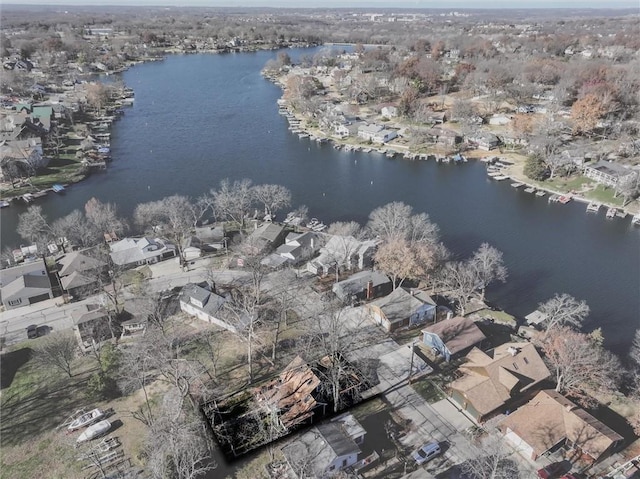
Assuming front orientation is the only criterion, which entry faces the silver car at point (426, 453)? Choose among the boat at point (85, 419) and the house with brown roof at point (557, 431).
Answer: the house with brown roof

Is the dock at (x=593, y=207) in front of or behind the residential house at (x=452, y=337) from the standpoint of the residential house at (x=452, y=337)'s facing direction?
behind

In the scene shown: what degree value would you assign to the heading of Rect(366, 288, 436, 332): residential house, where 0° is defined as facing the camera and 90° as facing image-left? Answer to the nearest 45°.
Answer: approximately 45°

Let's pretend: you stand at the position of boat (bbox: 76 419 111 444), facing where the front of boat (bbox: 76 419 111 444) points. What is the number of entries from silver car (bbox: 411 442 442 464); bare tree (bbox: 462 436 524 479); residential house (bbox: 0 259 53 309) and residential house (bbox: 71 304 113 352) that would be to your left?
2

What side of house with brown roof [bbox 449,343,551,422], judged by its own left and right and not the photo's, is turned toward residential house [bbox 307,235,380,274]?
right

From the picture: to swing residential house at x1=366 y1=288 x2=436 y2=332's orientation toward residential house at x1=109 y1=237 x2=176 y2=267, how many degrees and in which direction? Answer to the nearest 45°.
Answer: approximately 45° to its right

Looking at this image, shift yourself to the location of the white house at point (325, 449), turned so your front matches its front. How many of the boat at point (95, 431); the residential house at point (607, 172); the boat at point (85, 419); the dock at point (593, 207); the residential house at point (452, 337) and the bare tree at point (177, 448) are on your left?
3
